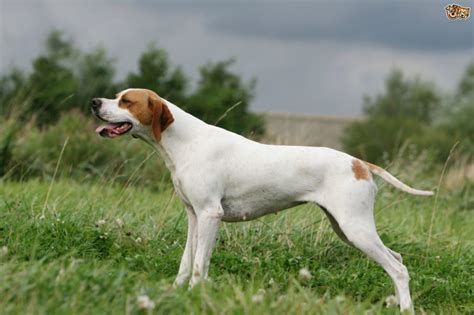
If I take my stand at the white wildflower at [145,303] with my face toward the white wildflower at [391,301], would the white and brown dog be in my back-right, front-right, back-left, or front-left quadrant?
front-left

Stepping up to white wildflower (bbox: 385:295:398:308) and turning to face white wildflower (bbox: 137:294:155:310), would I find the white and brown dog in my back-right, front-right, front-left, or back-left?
front-right

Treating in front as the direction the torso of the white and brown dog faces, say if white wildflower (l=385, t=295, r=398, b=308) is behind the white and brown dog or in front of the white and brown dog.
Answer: behind

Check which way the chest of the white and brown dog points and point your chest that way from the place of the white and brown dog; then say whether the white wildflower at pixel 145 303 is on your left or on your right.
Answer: on your left

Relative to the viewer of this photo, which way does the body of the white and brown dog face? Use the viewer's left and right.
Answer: facing to the left of the viewer
